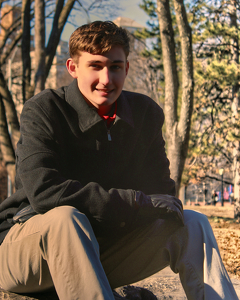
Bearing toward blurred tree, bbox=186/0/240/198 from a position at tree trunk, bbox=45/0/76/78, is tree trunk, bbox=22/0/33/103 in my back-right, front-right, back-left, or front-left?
back-left

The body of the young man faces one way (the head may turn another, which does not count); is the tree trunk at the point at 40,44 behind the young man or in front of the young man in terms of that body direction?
behind

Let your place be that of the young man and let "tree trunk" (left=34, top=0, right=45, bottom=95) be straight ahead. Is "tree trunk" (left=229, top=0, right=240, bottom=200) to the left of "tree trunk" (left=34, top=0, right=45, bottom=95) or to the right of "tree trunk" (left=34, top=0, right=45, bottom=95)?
right

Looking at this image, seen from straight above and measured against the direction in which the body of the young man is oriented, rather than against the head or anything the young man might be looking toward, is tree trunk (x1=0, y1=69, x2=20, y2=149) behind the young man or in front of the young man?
behind

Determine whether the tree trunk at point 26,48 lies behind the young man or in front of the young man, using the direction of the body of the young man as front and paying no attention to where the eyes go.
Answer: behind

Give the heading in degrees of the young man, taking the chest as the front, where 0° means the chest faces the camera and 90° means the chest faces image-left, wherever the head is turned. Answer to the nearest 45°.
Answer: approximately 315°

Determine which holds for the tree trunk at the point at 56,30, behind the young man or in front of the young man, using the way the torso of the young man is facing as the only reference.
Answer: behind

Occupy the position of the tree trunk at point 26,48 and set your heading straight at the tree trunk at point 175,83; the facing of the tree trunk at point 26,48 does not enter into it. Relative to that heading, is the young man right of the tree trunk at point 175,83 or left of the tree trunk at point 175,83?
right

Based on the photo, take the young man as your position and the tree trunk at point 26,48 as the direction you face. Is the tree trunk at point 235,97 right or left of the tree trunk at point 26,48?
right

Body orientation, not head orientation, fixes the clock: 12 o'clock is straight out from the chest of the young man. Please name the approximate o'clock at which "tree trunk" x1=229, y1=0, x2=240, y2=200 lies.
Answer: The tree trunk is roughly at 8 o'clock from the young man.

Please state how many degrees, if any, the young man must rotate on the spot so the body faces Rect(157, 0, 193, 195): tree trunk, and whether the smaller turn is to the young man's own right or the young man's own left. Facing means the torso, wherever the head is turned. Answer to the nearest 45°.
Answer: approximately 135° to the young man's own left
